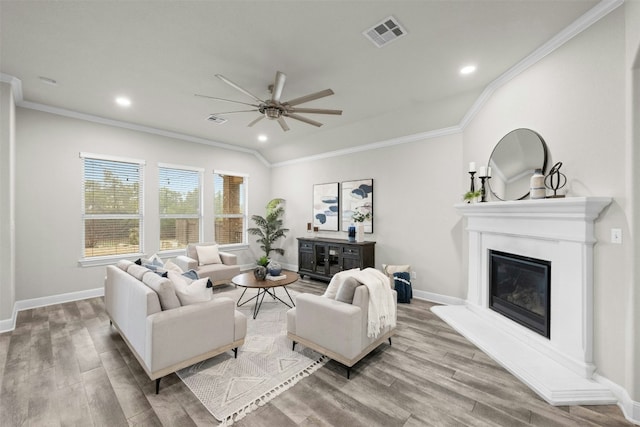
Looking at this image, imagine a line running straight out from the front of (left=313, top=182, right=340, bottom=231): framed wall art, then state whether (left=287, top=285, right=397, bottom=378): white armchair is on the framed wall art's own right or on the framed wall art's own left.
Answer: on the framed wall art's own left

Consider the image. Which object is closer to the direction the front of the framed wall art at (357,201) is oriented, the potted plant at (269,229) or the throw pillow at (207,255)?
the throw pillow

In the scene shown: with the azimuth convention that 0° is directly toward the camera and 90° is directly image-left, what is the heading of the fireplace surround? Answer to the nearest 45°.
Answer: approximately 45°

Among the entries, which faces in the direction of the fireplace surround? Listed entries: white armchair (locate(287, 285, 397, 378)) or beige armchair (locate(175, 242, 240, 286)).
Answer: beige armchair (locate(175, 242, 240, 286))

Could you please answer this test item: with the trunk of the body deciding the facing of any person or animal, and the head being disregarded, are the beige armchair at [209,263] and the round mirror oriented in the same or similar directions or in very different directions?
very different directions

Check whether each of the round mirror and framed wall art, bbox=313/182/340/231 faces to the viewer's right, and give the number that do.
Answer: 0

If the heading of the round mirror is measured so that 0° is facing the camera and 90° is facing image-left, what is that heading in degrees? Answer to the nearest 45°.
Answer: approximately 45°

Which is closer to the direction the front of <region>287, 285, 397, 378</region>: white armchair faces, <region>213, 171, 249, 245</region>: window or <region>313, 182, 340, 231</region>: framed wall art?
the window

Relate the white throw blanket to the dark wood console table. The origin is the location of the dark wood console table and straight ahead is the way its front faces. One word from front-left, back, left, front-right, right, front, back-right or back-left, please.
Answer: front-left

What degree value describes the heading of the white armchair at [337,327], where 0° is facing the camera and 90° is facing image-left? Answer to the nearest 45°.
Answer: approximately 135°

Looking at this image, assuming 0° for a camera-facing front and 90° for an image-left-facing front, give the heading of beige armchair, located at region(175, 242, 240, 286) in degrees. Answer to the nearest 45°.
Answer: approximately 315°

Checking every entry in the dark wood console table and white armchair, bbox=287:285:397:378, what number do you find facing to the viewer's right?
0
